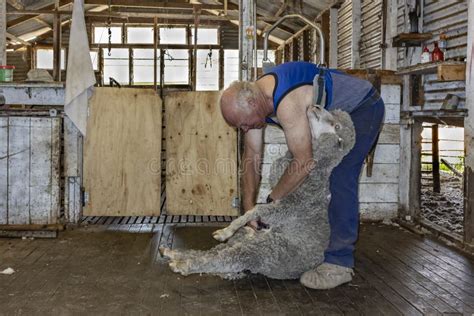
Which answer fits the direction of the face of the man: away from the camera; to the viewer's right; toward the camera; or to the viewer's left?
to the viewer's left

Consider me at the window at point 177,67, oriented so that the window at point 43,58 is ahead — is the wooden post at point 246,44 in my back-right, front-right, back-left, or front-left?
back-left

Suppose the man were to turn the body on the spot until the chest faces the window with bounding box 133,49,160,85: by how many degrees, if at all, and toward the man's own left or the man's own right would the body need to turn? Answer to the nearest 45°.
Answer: approximately 45° to the man's own right

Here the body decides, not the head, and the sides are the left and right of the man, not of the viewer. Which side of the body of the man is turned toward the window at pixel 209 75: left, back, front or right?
right

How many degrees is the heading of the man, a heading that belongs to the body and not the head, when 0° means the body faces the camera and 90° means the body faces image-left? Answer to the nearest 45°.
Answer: approximately 90°

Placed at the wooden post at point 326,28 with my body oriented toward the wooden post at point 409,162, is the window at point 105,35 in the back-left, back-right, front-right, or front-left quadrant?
back-right

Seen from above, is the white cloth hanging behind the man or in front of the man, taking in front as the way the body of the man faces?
in front

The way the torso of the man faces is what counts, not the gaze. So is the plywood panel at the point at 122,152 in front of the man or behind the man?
in front

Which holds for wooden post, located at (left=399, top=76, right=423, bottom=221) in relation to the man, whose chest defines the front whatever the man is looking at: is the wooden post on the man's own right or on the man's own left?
on the man's own right

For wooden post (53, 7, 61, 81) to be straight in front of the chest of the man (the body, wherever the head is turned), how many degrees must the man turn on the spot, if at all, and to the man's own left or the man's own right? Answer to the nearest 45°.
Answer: approximately 45° to the man's own right

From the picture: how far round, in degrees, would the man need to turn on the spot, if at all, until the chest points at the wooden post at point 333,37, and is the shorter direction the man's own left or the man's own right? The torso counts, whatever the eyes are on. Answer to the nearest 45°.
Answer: approximately 90° to the man's own right

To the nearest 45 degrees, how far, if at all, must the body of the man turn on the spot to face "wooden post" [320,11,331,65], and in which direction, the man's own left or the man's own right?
approximately 90° to the man's own right

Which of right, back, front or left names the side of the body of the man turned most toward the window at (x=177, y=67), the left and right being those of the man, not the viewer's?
right
